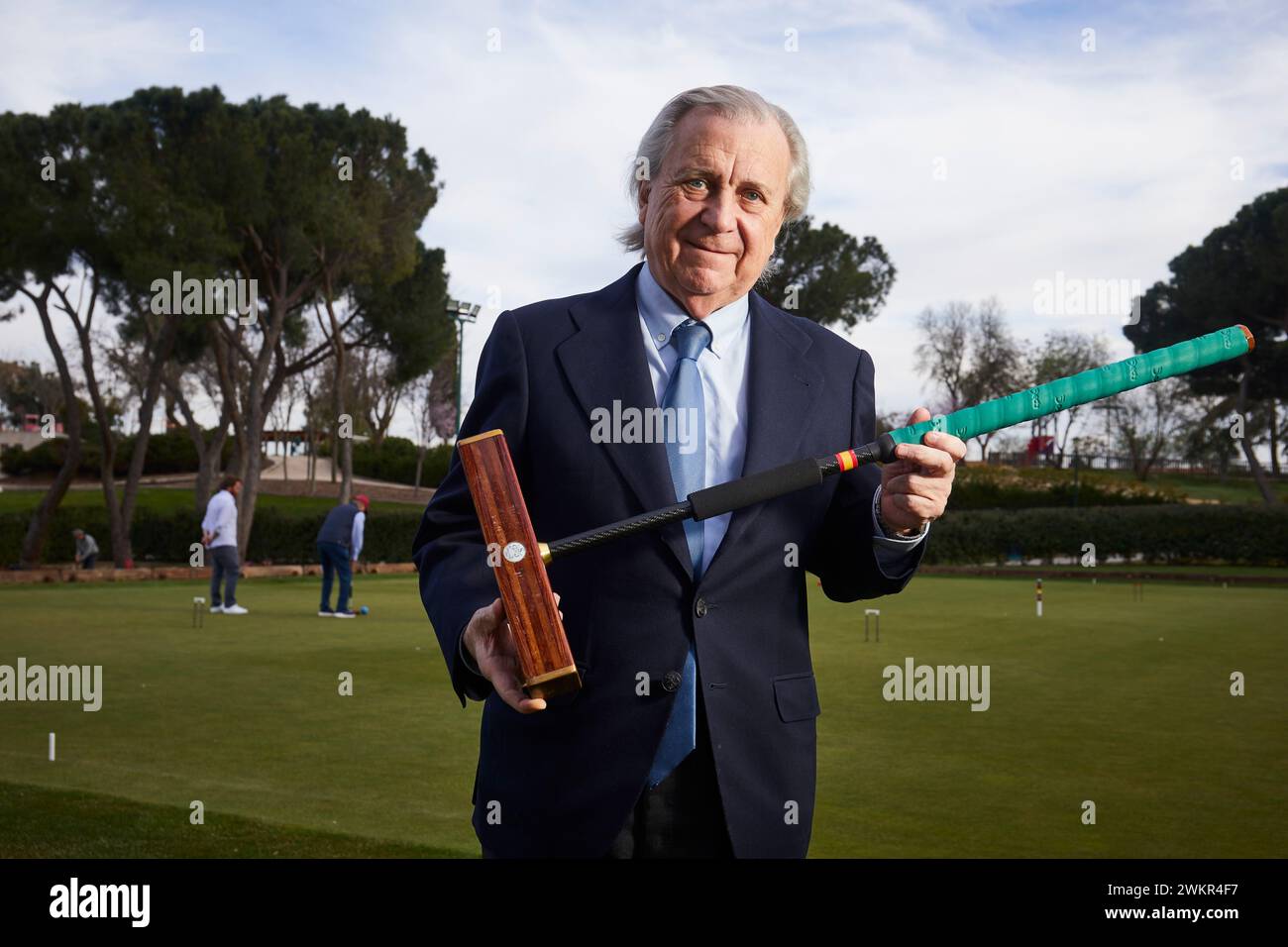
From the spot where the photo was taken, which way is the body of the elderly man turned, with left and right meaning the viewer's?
facing the viewer

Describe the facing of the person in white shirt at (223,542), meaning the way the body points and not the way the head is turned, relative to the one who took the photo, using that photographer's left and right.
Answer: facing to the right of the viewer

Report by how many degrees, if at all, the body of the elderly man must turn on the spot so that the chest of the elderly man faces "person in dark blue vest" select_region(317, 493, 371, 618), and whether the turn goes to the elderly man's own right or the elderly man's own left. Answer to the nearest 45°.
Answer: approximately 180°

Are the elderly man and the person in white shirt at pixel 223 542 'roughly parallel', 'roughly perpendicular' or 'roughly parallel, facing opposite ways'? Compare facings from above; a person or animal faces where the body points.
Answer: roughly perpendicular

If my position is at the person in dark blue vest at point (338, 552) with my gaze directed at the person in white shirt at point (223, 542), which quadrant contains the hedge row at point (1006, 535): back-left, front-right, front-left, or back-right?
back-right

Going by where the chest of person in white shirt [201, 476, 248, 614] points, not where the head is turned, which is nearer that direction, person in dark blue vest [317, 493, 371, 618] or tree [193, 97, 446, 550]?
the person in dark blue vest
